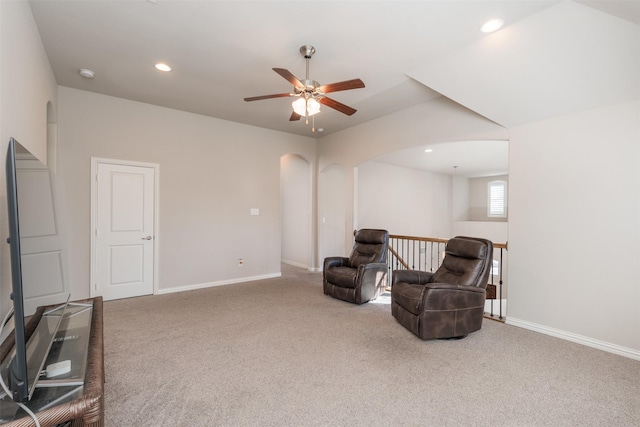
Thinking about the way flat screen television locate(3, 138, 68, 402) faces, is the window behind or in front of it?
in front

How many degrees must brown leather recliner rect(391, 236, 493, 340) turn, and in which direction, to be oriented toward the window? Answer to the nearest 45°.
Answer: approximately 135° to its right

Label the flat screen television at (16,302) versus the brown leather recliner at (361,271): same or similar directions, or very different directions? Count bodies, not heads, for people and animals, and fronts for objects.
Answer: very different directions

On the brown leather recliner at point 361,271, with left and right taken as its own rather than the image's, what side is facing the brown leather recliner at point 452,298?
left

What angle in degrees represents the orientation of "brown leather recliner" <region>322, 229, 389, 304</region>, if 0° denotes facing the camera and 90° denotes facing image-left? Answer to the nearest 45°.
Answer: approximately 45°

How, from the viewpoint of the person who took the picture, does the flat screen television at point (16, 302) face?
facing to the right of the viewer

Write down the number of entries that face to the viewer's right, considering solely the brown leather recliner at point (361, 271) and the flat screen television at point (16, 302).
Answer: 1

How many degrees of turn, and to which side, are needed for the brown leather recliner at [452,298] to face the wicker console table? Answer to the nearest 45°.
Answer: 0° — it already faces it

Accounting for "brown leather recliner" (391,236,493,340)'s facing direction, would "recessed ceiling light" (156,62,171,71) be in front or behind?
in front

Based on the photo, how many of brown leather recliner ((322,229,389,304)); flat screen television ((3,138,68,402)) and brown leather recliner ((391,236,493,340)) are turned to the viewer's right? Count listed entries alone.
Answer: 1

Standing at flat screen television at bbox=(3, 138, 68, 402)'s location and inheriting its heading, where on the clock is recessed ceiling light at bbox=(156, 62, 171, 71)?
The recessed ceiling light is roughly at 10 o'clock from the flat screen television.
